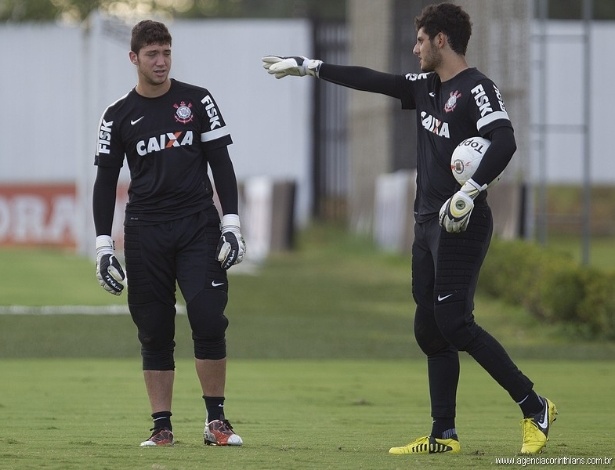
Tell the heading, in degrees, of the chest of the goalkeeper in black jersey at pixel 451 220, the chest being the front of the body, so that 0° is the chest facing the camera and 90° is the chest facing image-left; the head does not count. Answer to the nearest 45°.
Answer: approximately 45°

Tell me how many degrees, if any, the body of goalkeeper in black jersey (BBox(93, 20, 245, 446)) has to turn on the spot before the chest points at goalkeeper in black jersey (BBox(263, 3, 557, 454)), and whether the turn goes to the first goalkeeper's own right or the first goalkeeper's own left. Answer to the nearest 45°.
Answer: approximately 90° to the first goalkeeper's own left

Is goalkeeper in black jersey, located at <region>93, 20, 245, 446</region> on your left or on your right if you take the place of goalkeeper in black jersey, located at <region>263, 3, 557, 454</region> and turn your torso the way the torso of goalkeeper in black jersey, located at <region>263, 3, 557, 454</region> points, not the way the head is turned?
on your right

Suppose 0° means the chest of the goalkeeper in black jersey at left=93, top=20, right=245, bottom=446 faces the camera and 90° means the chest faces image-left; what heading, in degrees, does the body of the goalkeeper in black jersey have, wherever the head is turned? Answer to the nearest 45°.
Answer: approximately 0°
